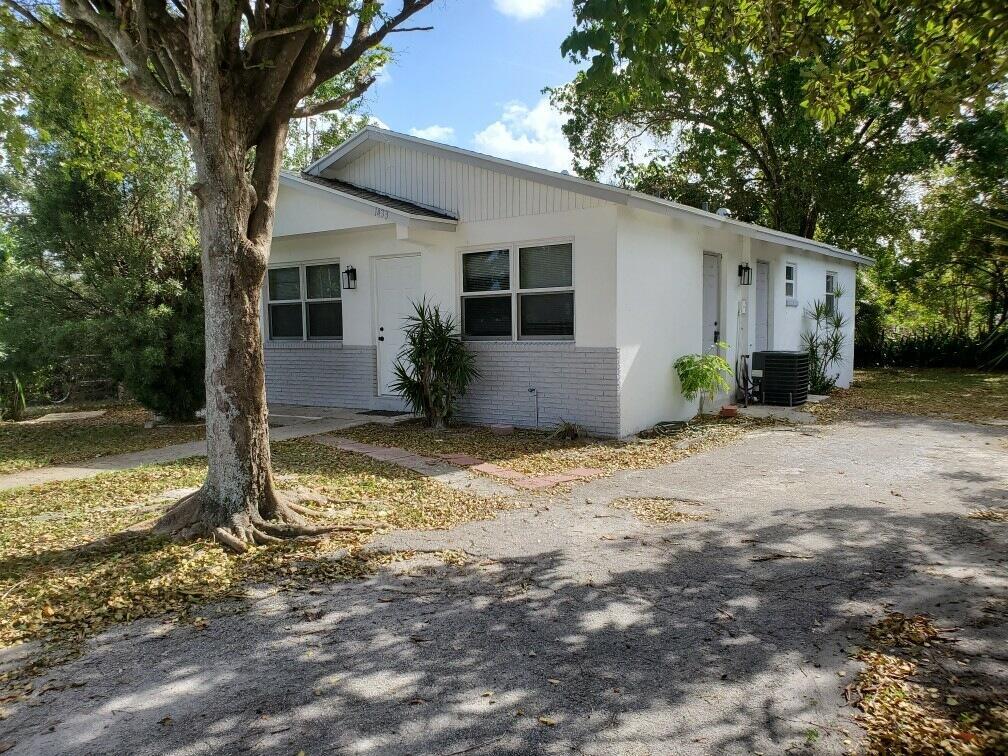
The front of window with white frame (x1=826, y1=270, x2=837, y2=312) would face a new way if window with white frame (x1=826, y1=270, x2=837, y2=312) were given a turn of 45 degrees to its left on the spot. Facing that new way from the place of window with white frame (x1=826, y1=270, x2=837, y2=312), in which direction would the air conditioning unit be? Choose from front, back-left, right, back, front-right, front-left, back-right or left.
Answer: right

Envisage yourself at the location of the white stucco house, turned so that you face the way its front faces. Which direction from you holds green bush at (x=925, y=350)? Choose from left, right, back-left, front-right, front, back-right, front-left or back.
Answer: back

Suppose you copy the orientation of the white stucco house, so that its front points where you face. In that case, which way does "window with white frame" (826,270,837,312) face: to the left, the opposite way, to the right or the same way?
to the left

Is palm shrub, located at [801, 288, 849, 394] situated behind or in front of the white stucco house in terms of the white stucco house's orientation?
behind

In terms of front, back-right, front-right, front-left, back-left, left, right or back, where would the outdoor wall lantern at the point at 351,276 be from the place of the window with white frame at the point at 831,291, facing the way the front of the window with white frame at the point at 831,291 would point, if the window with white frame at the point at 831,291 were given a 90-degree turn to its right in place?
front

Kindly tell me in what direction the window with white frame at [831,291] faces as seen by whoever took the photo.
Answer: facing the viewer and to the right of the viewer

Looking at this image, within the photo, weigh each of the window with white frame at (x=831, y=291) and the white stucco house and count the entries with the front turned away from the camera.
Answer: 0

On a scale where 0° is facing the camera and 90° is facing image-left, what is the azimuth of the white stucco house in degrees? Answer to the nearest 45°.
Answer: approximately 45°

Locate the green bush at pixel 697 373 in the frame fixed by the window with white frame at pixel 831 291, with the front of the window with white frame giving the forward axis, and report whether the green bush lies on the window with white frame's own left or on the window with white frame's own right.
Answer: on the window with white frame's own right

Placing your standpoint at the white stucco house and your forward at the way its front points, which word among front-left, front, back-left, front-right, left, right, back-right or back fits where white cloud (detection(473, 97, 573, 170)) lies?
back-right
